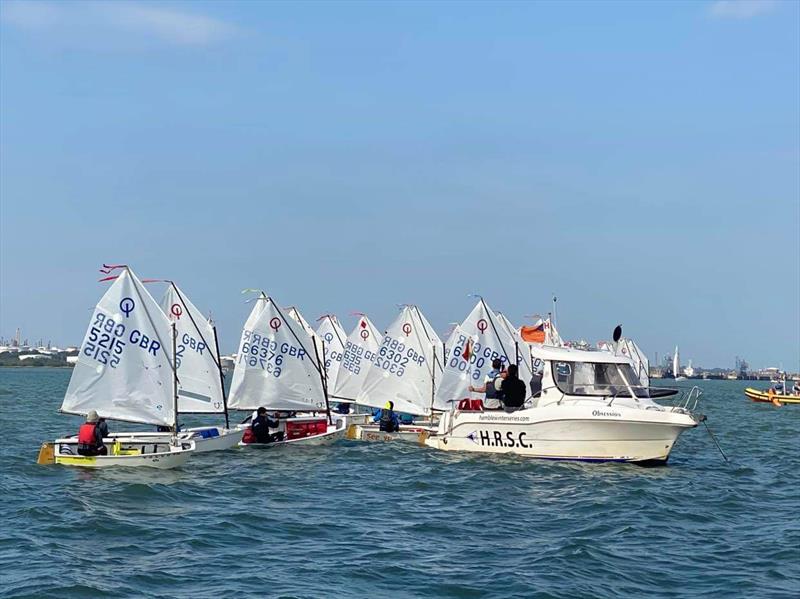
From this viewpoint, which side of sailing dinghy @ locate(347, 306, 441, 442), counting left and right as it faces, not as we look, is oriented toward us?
right

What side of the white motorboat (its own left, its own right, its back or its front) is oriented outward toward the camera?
right

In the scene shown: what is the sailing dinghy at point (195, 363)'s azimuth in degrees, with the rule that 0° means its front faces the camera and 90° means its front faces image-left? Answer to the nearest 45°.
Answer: approximately 270°

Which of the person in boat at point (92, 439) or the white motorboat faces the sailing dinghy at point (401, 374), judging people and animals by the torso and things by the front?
the person in boat

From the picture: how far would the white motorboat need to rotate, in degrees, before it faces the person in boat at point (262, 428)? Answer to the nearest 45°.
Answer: approximately 180°

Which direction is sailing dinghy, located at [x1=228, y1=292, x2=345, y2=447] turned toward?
to the viewer's right

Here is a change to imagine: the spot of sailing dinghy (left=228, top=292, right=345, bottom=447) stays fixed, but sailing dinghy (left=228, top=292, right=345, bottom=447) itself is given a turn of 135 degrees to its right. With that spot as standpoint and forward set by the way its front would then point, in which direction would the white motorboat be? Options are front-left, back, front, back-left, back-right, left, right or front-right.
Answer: left

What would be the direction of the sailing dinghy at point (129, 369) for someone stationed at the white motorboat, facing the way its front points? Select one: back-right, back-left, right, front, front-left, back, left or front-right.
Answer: back

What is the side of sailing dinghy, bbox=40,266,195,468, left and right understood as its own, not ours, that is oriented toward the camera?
right

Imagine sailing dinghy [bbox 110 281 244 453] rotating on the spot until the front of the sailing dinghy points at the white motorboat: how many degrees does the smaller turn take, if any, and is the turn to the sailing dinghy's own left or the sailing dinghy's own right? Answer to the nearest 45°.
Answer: approximately 45° to the sailing dinghy's own right

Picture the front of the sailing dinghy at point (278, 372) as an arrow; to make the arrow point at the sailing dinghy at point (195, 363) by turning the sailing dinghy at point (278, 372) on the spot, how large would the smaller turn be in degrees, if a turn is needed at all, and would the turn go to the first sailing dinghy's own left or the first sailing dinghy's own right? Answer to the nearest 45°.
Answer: approximately 135° to the first sailing dinghy's own right
